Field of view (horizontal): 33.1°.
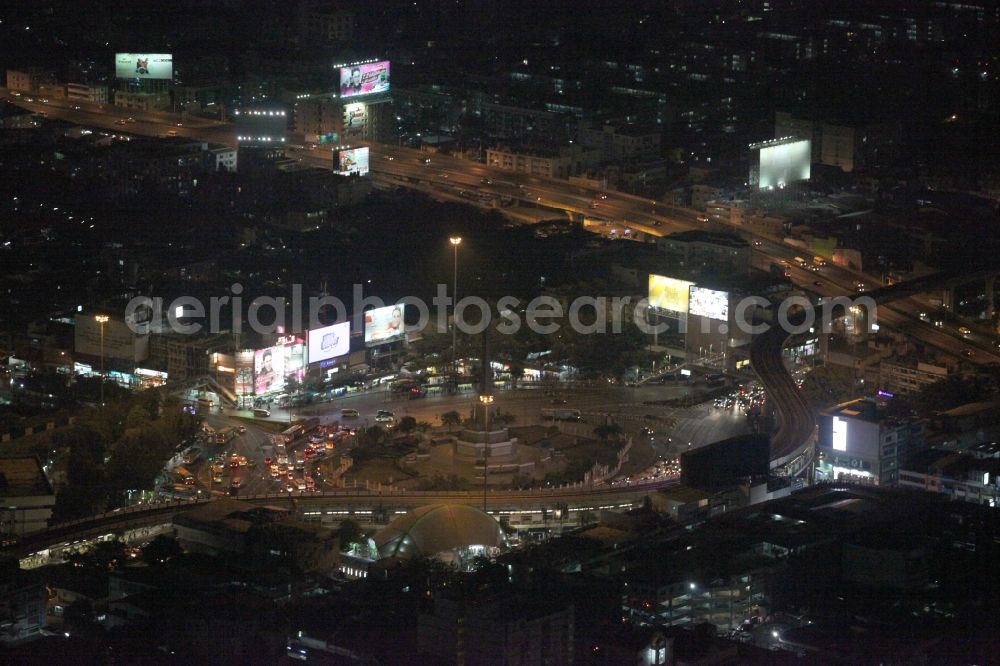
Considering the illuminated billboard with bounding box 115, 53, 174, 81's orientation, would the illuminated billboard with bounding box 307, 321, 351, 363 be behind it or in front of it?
in front

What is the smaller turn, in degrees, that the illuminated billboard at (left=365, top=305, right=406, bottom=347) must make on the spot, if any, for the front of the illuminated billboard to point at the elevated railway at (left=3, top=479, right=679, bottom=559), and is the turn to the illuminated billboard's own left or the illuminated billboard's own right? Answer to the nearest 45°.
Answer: approximately 45° to the illuminated billboard's own right

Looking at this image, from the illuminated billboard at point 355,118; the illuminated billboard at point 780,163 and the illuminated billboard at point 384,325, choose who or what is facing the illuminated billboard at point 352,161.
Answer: the illuminated billboard at point 355,118

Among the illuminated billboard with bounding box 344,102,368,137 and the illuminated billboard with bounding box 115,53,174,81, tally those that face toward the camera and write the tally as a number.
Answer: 2

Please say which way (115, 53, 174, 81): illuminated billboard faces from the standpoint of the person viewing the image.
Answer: facing the viewer

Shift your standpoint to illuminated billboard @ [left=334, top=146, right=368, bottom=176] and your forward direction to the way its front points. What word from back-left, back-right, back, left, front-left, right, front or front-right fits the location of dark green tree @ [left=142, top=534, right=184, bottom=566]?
front-right

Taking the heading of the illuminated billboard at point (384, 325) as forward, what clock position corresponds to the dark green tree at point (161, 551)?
The dark green tree is roughly at 2 o'clock from the illuminated billboard.

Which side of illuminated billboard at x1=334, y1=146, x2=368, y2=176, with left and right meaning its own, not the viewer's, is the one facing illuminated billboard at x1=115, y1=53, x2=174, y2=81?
back

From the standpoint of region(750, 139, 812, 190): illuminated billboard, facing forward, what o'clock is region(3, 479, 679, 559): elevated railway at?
The elevated railway is roughly at 2 o'clock from the illuminated billboard.

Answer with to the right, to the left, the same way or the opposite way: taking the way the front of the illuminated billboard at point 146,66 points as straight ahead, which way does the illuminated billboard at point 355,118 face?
the same way

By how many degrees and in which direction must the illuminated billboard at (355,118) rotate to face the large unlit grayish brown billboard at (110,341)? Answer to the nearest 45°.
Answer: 0° — it already faces it

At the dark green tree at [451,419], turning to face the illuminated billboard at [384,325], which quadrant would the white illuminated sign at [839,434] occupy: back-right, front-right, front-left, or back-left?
back-right

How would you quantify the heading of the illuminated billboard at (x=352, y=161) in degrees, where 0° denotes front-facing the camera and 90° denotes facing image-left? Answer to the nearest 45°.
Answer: approximately 315°

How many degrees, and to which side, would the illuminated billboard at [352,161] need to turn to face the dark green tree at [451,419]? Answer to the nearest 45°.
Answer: approximately 45° to its right

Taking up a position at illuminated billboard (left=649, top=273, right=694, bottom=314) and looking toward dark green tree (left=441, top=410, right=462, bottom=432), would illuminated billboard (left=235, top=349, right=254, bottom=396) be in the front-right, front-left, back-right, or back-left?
front-right

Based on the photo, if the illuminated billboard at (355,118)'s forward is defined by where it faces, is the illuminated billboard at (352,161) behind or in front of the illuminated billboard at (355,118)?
in front

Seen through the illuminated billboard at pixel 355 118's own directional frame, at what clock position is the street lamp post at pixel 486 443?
The street lamp post is roughly at 12 o'clock from the illuminated billboard.

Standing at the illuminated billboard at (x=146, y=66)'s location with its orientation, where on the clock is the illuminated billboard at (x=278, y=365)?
the illuminated billboard at (x=278, y=365) is roughly at 12 o'clock from the illuminated billboard at (x=146, y=66).

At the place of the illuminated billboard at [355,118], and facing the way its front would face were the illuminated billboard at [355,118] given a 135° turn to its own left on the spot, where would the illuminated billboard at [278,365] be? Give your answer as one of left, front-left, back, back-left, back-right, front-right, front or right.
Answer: back-right

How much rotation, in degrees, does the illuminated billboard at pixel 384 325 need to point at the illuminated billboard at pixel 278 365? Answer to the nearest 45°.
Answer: approximately 90° to its right

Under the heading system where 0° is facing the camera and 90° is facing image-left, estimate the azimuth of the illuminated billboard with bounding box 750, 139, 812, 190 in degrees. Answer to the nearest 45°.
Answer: approximately 315°
